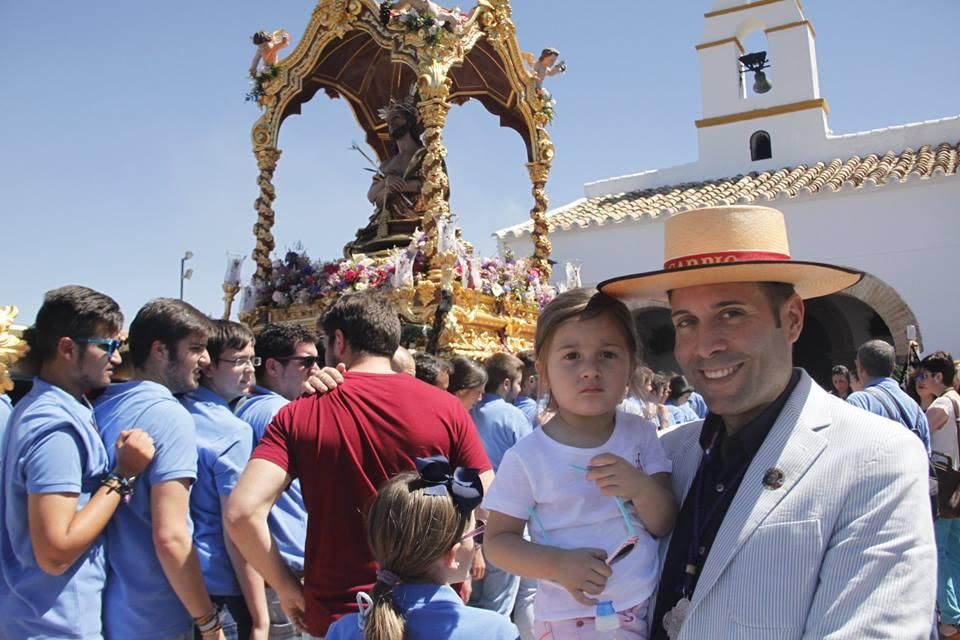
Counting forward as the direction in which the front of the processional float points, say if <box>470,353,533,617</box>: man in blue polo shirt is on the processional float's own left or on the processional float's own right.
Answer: on the processional float's own left

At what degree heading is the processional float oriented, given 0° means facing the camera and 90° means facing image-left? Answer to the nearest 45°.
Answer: approximately 45°

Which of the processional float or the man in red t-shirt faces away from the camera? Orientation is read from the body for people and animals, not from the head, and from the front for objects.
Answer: the man in red t-shirt

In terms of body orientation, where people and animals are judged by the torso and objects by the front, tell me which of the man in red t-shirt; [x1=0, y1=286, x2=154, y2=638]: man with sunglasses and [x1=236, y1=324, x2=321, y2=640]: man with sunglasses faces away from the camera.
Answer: the man in red t-shirt

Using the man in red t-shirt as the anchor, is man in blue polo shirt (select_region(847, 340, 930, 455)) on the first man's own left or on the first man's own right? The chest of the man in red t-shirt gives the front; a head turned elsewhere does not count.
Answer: on the first man's own right

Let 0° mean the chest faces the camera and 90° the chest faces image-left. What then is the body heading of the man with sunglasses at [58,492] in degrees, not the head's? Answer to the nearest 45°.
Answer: approximately 270°

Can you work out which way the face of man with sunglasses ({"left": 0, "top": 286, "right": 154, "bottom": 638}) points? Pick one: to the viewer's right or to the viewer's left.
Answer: to the viewer's right

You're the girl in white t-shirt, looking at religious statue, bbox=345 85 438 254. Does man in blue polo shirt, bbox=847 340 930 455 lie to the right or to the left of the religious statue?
right

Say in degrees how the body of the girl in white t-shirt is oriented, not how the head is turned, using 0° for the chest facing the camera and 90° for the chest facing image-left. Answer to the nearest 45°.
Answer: approximately 0°

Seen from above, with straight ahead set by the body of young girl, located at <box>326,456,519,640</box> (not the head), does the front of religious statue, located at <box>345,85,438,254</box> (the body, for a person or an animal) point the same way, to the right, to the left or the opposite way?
the opposite way

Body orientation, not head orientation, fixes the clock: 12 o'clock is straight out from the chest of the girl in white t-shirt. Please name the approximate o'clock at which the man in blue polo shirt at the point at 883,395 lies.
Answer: The man in blue polo shirt is roughly at 7 o'clock from the girl in white t-shirt.

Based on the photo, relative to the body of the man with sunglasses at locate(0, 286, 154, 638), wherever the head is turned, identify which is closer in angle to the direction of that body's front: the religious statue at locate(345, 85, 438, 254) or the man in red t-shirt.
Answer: the man in red t-shirt

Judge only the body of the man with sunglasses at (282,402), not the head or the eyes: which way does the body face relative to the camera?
to the viewer's right
